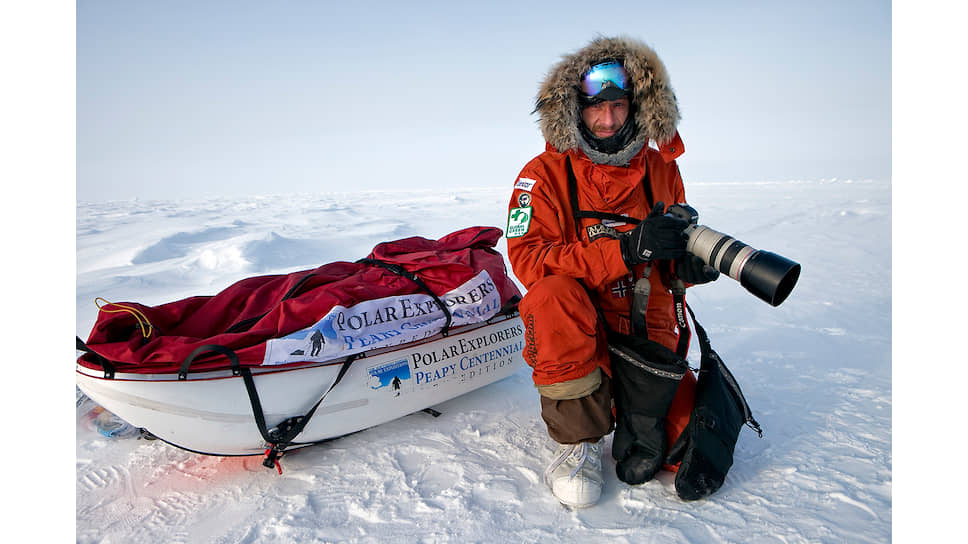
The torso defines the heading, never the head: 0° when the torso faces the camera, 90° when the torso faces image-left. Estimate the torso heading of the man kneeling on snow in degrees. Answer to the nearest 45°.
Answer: approximately 0°
